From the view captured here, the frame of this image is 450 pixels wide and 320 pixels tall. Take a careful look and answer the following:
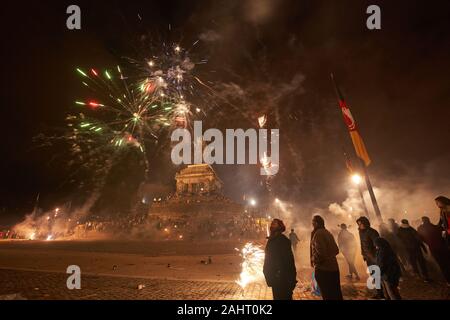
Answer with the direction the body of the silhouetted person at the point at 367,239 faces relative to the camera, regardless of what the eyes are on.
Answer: to the viewer's left

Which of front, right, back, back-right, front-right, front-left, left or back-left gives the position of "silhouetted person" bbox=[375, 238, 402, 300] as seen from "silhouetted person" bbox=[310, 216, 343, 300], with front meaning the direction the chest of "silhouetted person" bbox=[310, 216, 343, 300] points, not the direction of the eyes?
right

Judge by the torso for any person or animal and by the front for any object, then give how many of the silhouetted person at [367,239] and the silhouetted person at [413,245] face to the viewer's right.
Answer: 0

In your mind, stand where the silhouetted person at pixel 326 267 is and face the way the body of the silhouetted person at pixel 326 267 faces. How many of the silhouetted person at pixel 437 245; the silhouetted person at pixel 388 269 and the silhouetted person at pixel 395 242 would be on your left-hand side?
0

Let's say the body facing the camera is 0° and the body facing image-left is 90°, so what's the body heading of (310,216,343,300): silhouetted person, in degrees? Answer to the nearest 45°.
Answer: approximately 135°

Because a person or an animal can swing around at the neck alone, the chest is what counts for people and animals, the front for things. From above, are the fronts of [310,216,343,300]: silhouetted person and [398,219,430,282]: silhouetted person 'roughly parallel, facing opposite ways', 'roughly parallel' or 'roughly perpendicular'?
roughly parallel

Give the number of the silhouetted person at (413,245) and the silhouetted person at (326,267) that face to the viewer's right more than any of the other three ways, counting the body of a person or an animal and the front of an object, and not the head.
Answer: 0

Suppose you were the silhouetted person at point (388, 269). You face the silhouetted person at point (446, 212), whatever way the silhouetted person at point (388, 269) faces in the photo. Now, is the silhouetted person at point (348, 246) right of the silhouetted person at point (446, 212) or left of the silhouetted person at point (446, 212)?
left

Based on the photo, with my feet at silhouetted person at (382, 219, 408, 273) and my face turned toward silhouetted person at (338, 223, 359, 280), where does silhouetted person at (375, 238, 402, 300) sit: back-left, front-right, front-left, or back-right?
front-left

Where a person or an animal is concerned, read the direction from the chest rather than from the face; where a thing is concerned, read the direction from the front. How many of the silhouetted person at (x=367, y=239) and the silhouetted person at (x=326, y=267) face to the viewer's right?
0

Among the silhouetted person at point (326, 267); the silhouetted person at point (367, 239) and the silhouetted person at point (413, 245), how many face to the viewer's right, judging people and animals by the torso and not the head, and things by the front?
0

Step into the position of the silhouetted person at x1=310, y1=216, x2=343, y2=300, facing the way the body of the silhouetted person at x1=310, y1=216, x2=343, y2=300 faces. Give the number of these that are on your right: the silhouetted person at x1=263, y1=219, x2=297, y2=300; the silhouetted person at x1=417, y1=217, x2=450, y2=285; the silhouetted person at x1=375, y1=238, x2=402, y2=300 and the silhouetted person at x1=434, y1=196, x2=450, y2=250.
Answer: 3
